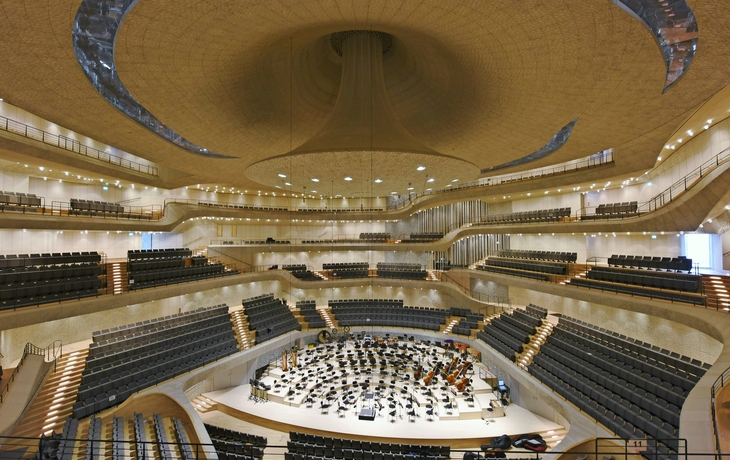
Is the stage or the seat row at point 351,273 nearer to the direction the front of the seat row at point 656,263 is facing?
the stage

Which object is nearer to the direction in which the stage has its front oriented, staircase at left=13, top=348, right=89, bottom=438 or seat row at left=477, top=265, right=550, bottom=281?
the staircase

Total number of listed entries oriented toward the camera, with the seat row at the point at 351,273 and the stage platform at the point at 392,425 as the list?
2

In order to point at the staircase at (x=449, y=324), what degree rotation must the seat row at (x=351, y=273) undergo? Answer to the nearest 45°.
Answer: approximately 45° to its left

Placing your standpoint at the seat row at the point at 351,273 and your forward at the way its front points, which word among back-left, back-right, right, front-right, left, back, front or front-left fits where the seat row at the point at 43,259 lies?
front-right

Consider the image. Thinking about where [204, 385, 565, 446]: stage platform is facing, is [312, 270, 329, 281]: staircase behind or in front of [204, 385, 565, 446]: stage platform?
behind

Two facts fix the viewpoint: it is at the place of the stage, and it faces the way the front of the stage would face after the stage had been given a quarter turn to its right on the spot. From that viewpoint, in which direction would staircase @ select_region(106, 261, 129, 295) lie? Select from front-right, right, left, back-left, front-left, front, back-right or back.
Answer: front

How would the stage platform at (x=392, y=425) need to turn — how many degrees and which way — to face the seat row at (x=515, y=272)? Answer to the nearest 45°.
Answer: approximately 135° to its left

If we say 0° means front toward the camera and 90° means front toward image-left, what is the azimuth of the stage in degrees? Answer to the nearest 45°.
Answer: approximately 0°

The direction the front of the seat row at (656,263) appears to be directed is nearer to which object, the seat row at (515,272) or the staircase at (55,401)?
the staircase
